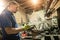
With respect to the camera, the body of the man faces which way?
to the viewer's right
